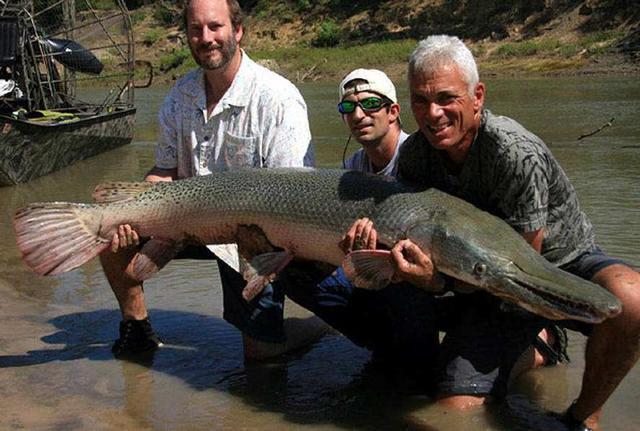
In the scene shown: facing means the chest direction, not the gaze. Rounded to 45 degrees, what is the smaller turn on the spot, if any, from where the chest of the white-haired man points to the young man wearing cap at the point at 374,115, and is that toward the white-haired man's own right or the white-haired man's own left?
approximately 90° to the white-haired man's own right

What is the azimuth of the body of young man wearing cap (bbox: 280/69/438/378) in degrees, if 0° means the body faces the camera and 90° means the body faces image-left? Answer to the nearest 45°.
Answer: approximately 45°

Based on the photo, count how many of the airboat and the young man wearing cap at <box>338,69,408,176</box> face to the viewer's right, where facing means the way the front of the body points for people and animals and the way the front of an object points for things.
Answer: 0

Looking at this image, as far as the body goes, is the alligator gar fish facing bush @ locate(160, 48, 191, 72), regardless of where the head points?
no

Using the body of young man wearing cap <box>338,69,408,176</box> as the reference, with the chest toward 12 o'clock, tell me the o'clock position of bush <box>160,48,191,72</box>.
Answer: The bush is roughly at 4 o'clock from the young man wearing cap.

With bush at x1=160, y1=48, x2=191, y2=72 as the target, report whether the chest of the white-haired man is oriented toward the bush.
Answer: no

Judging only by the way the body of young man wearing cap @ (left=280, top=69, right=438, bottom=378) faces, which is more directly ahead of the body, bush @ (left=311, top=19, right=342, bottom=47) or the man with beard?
the man with beard

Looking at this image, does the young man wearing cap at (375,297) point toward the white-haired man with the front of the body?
no

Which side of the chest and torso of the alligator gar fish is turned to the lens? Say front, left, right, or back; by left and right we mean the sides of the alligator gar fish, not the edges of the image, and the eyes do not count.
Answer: right

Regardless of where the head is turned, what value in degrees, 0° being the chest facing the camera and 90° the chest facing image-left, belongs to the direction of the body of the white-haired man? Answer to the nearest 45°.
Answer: approximately 45°
